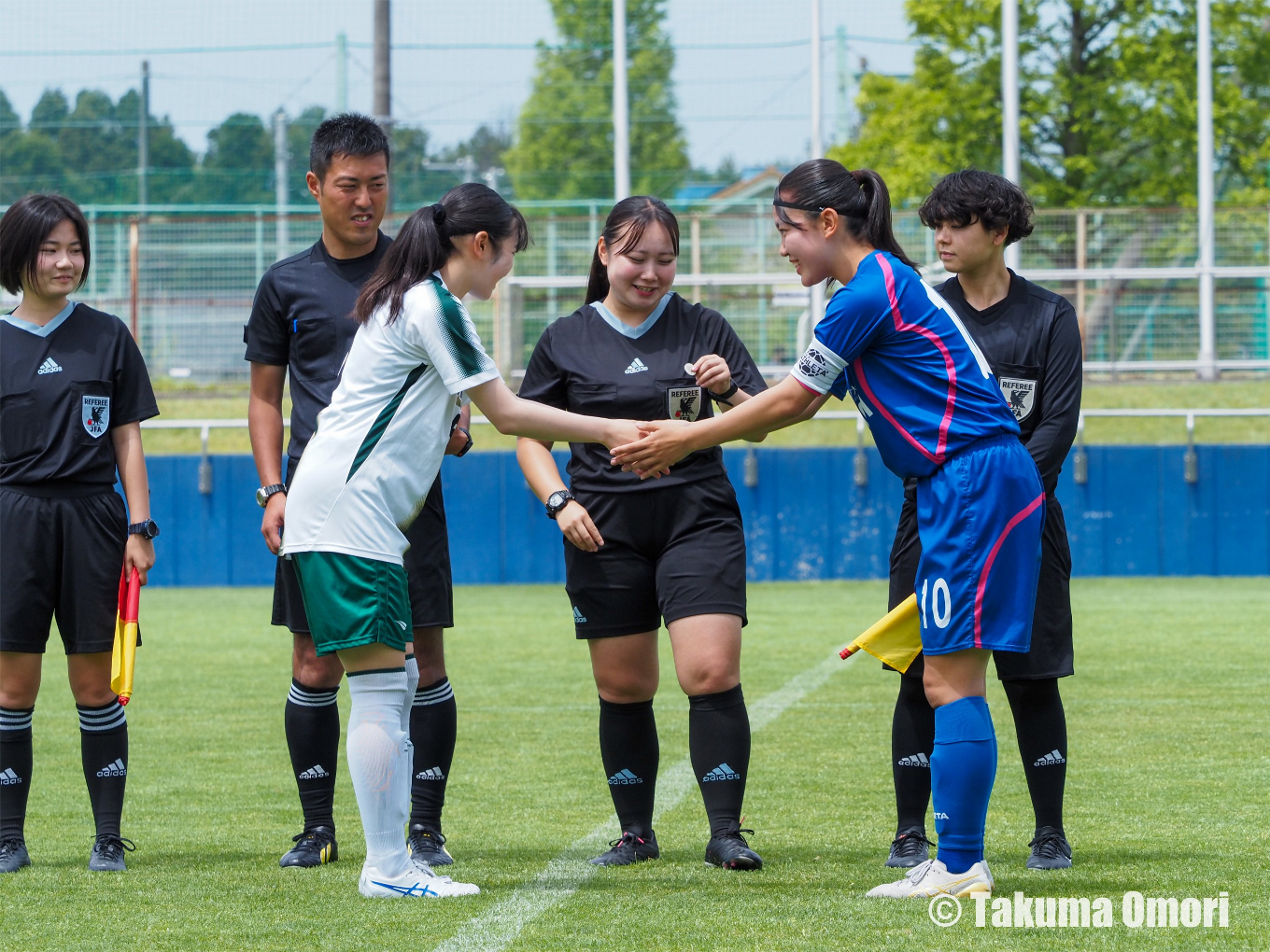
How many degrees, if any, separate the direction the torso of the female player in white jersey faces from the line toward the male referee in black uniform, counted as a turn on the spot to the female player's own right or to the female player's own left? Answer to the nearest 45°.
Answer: approximately 90° to the female player's own left

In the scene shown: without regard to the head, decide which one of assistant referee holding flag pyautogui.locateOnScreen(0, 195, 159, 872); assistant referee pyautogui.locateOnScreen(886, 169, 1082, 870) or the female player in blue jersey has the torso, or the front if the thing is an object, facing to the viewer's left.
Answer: the female player in blue jersey

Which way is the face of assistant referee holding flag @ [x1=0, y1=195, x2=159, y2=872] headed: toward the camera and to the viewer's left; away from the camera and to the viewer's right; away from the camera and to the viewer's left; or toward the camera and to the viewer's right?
toward the camera and to the viewer's right

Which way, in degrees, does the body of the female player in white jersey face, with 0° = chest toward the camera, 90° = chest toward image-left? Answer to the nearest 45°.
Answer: approximately 270°

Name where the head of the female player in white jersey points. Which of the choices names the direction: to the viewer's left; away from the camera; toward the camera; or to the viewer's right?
to the viewer's right

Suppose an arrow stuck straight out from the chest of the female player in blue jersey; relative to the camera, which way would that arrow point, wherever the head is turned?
to the viewer's left

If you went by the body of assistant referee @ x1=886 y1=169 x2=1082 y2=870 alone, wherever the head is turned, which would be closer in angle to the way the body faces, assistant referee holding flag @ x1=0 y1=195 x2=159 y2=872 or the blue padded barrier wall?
the assistant referee holding flag

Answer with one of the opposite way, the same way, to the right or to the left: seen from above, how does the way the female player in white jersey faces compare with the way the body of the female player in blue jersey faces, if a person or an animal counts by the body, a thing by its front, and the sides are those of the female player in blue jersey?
the opposite way

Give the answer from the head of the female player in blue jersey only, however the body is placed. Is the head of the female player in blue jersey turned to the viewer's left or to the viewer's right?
to the viewer's left
